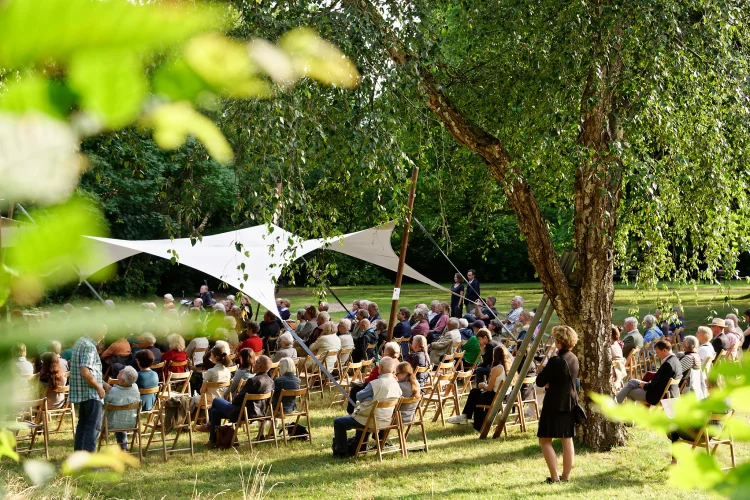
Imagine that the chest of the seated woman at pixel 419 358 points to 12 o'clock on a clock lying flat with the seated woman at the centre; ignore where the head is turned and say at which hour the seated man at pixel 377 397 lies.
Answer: The seated man is roughly at 8 o'clock from the seated woman.

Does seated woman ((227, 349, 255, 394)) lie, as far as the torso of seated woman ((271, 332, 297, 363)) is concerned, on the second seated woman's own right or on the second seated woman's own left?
on the second seated woman's own left

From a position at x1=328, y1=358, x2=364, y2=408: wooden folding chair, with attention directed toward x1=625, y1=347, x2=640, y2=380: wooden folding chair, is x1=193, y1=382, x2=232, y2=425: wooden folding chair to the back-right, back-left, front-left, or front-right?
back-right

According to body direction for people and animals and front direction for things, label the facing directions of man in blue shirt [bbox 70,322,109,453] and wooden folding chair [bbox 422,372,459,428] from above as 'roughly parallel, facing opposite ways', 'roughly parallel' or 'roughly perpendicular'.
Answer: roughly perpendicular

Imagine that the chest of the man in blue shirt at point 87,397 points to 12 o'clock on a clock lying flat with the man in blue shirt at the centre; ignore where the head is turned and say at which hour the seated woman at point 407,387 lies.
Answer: The seated woman is roughly at 12 o'clock from the man in blue shirt.

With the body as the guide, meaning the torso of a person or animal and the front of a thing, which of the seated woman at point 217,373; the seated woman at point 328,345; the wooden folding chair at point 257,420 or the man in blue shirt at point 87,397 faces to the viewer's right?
the man in blue shirt

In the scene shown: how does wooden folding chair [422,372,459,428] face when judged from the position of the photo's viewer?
facing away from the viewer and to the left of the viewer

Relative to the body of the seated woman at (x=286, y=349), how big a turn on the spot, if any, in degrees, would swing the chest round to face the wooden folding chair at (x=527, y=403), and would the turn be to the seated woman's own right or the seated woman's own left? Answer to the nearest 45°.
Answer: approximately 135° to the seated woman's own right

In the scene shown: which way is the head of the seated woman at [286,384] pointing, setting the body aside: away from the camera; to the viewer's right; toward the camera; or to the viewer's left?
away from the camera

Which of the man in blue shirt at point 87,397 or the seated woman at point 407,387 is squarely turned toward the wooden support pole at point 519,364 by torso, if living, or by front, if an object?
the man in blue shirt

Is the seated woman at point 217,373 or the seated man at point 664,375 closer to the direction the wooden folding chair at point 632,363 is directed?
the seated woman

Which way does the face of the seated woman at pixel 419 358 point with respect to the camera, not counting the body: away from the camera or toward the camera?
away from the camera
